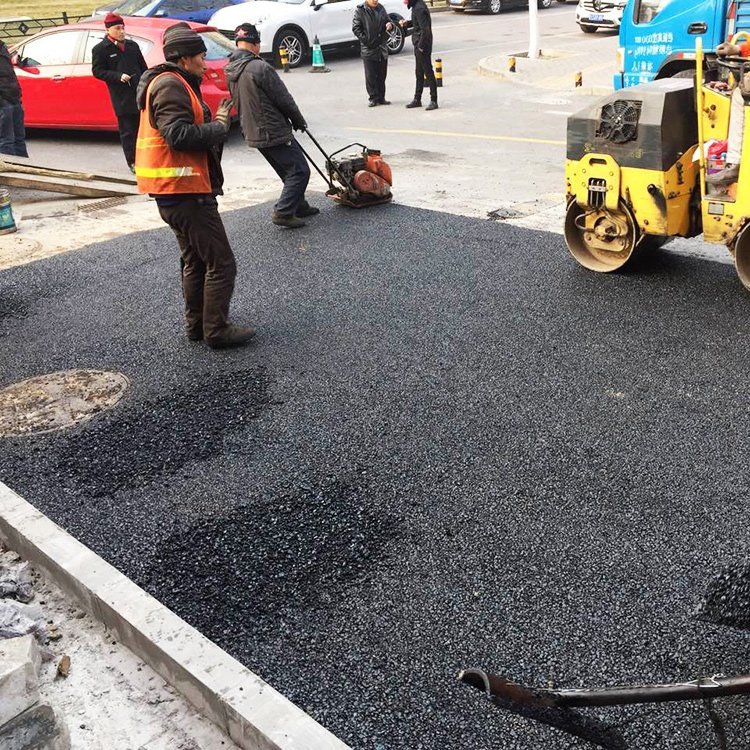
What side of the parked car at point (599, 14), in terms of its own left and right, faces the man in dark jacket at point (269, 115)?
front

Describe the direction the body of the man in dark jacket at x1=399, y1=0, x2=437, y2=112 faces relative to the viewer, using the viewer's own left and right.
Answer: facing to the left of the viewer

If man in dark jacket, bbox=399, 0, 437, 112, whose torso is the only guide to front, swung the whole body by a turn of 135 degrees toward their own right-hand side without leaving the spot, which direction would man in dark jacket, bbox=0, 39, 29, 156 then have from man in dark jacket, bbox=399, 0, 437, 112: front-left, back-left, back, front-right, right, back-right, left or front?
back

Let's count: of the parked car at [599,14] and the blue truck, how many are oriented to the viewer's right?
0

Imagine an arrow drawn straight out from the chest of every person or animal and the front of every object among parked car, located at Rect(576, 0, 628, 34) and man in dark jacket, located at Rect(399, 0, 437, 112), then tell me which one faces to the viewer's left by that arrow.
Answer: the man in dark jacket

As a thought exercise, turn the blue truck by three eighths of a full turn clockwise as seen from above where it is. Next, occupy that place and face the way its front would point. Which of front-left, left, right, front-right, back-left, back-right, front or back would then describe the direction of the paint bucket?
back

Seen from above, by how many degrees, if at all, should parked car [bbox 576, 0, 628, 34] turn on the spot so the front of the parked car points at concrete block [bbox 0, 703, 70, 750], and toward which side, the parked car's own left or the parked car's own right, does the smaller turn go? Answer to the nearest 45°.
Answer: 0° — it already faces it

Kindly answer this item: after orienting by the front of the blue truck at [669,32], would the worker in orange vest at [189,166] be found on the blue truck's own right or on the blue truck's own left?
on the blue truck's own left

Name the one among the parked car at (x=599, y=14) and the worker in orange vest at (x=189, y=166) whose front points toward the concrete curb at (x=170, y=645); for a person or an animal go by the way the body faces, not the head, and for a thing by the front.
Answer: the parked car

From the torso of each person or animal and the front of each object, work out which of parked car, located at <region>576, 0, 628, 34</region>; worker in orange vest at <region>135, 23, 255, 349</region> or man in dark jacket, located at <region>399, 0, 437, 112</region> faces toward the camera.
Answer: the parked car

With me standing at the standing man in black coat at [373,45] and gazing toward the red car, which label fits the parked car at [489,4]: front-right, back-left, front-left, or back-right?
back-right

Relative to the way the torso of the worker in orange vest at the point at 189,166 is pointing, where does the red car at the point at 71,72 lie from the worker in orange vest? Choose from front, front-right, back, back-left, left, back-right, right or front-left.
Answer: left

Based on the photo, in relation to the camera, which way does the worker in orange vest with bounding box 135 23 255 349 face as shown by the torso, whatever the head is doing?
to the viewer's right

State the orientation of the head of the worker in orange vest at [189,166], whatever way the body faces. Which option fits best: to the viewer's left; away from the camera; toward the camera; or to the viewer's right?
to the viewer's right

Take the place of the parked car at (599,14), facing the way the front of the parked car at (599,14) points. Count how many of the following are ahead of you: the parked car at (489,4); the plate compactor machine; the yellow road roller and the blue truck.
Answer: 3

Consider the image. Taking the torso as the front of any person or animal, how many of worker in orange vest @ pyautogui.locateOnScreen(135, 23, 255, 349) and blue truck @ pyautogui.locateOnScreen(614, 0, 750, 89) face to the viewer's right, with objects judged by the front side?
1

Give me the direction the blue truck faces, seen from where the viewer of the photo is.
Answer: facing to the left of the viewer

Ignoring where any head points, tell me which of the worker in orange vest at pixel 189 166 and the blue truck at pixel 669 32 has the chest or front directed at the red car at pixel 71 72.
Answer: the blue truck

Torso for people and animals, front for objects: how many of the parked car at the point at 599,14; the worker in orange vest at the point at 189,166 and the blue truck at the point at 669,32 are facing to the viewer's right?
1

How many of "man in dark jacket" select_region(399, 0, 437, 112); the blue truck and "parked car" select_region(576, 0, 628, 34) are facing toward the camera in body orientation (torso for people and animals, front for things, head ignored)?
1
